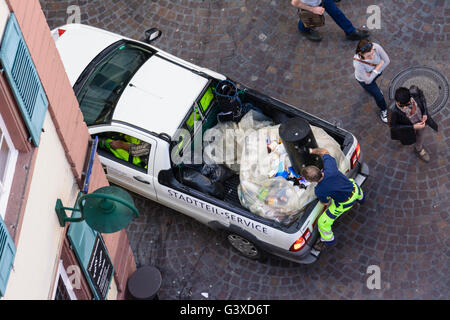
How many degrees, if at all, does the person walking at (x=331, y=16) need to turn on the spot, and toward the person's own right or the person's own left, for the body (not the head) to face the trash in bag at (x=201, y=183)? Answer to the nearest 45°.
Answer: approximately 135° to the person's own right

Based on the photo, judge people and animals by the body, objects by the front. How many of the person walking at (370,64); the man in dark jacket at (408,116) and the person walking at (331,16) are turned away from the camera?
0

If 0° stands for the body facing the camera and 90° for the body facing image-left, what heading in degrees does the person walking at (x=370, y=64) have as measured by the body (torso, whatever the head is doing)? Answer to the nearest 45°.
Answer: approximately 315°

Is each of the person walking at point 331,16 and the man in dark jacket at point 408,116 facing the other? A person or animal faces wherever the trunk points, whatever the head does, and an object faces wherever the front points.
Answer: no

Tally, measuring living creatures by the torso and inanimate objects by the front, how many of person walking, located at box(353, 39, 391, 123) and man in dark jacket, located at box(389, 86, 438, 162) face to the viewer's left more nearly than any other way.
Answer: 0

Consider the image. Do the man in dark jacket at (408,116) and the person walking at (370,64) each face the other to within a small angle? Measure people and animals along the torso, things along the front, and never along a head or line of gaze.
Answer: no

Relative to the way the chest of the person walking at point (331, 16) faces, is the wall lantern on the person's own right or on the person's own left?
on the person's own right

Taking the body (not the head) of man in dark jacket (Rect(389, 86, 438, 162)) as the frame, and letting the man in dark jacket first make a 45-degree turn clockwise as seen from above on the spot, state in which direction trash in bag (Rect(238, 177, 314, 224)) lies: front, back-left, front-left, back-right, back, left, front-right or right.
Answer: front-right

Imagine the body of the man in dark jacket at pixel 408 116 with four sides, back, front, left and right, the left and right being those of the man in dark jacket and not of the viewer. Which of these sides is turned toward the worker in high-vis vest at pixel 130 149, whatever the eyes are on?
right

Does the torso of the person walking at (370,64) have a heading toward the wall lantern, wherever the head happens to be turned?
no

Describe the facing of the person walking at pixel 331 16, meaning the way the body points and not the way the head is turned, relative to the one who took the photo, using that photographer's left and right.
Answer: facing to the right of the viewer

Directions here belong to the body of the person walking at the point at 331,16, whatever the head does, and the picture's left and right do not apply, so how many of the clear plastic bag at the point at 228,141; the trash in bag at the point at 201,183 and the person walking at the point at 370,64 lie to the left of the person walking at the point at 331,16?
0

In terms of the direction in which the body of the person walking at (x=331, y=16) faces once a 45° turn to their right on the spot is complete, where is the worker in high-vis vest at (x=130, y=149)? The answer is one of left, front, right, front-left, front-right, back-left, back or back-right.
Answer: right

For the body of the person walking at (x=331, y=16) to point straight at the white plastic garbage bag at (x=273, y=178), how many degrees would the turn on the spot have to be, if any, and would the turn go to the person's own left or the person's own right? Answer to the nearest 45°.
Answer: approximately 90° to the person's own right

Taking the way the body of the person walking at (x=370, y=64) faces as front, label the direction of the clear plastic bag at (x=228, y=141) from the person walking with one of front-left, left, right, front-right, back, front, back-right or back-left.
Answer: right

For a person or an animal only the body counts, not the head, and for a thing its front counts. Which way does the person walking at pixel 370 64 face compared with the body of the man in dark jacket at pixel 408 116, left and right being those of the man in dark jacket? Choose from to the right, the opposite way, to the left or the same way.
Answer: the same way

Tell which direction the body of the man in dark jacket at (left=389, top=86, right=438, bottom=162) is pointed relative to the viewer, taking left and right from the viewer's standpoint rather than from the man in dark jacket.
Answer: facing the viewer and to the right of the viewer

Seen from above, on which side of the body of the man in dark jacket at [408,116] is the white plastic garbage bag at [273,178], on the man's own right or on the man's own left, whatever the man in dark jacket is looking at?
on the man's own right

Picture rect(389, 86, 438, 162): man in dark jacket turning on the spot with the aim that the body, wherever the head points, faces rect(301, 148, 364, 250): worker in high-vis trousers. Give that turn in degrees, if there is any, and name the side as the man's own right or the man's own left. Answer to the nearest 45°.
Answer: approximately 90° to the man's own right

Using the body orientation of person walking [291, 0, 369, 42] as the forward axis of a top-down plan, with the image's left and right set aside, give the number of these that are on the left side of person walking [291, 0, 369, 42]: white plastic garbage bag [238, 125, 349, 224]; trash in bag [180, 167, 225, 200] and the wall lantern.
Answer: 0
